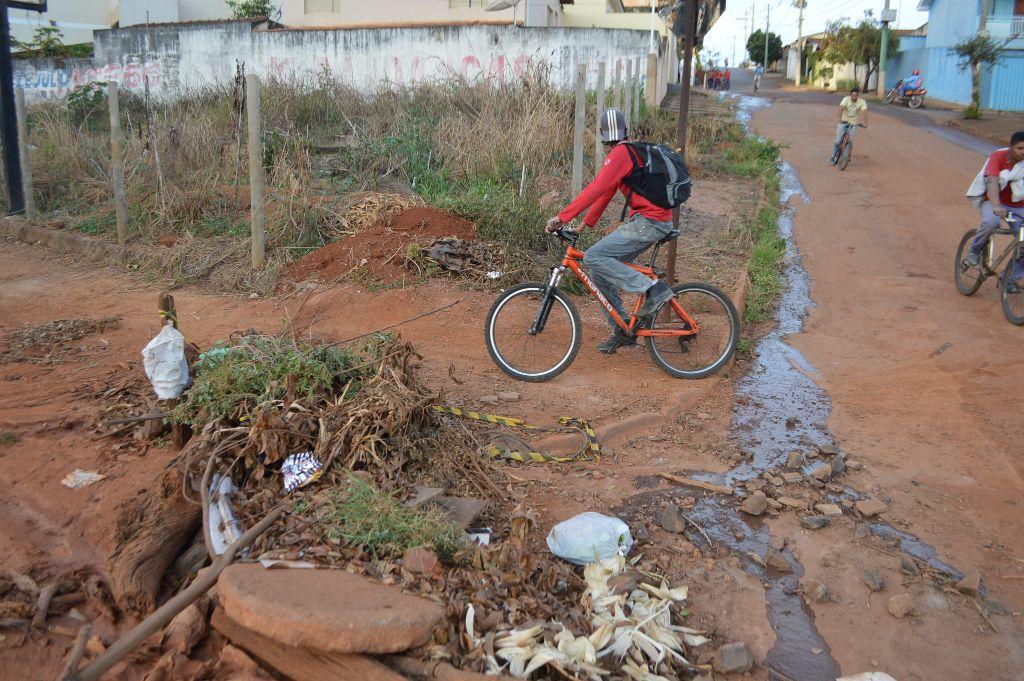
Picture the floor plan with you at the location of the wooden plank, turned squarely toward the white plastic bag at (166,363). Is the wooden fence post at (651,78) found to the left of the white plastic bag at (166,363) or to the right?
right

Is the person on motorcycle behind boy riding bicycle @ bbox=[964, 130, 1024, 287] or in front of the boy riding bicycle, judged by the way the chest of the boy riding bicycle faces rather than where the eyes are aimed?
behind

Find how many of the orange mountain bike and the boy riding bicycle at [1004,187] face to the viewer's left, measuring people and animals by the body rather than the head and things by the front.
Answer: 1

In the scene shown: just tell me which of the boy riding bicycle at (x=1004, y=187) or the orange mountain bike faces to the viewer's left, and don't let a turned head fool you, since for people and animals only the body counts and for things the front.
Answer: the orange mountain bike

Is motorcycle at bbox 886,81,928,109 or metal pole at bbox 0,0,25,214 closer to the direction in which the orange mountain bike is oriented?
the metal pole

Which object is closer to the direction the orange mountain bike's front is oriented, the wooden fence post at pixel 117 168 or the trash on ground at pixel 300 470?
the wooden fence post

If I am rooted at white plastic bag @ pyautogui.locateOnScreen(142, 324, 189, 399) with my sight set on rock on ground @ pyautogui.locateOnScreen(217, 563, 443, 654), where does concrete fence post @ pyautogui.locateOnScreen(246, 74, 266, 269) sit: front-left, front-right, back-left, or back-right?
back-left

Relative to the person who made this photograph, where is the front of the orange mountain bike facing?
facing to the left of the viewer

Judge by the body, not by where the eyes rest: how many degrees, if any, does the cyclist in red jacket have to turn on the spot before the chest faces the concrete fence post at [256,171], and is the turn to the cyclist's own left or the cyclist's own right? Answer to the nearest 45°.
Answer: approximately 45° to the cyclist's own right

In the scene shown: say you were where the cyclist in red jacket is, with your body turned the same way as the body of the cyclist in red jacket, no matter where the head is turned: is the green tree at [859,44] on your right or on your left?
on your right

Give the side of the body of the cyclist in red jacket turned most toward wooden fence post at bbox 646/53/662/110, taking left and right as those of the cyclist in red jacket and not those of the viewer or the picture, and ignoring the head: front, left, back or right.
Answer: right

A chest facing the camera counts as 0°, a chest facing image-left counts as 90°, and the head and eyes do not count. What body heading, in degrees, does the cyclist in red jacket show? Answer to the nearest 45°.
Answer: approximately 90°
